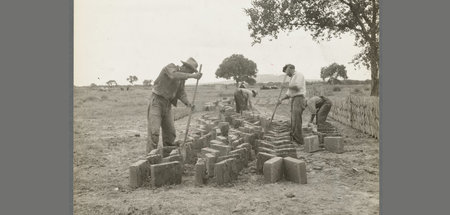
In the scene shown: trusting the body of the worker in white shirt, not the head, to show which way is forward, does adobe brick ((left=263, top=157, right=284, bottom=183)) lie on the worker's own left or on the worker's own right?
on the worker's own left

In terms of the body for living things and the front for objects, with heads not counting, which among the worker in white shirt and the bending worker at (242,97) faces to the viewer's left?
the worker in white shirt

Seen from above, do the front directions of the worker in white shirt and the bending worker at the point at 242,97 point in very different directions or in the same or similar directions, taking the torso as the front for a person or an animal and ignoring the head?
very different directions

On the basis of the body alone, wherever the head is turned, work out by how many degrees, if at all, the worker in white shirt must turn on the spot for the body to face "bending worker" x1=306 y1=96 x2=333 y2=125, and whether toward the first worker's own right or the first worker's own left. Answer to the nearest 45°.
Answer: approximately 135° to the first worker's own right

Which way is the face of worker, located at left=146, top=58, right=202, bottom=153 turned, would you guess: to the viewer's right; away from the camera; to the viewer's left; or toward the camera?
to the viewer's right

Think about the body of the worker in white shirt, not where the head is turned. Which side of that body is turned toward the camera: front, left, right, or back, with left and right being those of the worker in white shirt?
left

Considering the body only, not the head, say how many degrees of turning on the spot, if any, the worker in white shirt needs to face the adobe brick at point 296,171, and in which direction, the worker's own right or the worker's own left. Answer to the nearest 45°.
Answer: approximately 90° to the worker's own left

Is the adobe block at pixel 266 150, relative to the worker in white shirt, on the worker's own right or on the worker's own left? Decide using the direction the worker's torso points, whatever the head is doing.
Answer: on the worker's own left

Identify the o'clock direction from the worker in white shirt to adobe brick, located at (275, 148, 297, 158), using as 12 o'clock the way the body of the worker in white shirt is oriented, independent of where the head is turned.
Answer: The adobe brick is roughly at 9 o'clock from the worker in white shirt.

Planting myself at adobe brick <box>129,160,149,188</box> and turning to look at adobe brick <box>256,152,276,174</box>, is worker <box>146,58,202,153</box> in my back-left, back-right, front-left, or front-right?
front-left

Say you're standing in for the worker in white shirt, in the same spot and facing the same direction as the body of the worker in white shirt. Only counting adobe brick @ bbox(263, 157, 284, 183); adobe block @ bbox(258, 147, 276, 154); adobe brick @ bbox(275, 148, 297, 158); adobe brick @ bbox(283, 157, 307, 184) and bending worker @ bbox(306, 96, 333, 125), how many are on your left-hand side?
4

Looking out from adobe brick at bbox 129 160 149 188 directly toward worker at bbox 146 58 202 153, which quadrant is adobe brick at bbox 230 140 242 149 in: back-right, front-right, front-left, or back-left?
front-right
